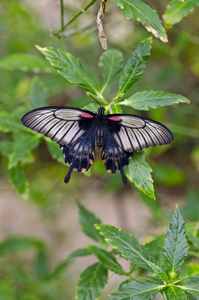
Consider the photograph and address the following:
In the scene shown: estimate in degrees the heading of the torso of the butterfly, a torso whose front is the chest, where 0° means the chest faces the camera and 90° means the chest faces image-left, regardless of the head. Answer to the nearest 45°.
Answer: approximately 180°
